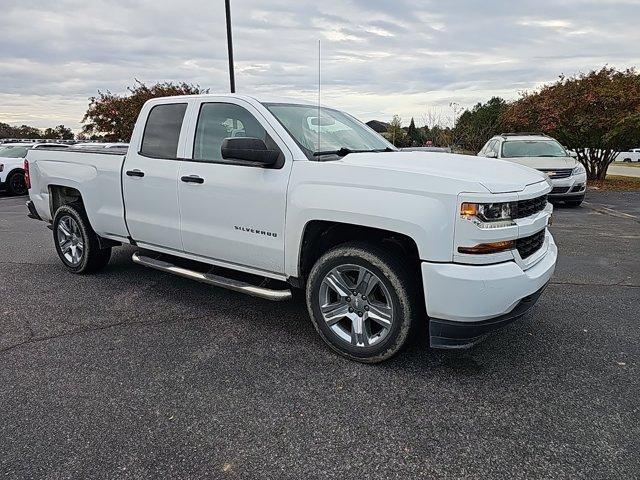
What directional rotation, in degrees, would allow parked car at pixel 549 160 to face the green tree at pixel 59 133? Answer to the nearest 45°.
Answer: approximately 180°

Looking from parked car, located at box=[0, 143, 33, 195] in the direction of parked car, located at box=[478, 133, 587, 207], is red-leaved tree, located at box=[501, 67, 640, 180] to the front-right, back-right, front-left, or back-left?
front-left

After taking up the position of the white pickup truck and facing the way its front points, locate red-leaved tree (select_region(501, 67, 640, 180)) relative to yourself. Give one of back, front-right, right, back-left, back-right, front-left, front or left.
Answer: left

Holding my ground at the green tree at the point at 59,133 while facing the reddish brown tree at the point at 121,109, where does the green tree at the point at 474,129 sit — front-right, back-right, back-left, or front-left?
front-left

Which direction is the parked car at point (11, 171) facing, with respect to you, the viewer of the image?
facing the viewer and to the left of the viewer

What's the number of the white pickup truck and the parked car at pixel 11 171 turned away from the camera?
0

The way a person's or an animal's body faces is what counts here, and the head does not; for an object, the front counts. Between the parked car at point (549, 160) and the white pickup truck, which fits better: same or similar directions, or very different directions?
same or similar directions

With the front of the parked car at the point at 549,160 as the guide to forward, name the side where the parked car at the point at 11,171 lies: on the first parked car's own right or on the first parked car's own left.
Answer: on the first parked car's own right

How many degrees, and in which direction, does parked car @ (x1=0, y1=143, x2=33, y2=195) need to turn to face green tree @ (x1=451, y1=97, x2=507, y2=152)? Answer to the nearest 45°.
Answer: approximately 135° to its left

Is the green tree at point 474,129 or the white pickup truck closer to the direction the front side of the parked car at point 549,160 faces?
the white pickup truck

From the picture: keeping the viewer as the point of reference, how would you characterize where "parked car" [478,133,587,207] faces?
facing the viewer and to the right of the viewer

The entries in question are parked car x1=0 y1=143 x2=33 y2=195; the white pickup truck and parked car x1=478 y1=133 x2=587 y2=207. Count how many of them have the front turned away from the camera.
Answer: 0

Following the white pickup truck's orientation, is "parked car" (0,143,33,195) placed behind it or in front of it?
behind

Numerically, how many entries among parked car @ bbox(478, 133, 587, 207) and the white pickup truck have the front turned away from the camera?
0

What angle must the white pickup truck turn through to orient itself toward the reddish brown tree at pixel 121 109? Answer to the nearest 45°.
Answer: approximately 135° to its left

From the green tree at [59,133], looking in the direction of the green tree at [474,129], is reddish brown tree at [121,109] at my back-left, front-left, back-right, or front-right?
front-right
